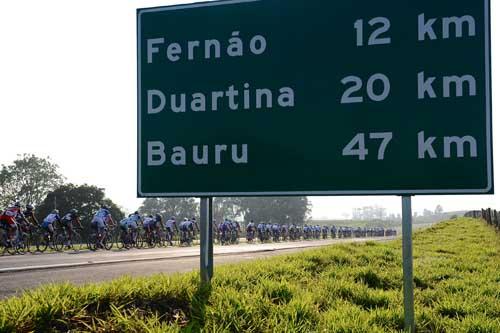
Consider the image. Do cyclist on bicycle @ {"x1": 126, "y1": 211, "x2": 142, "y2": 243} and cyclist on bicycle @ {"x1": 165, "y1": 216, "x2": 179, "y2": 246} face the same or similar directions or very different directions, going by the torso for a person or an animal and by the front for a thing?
same or similar directions
